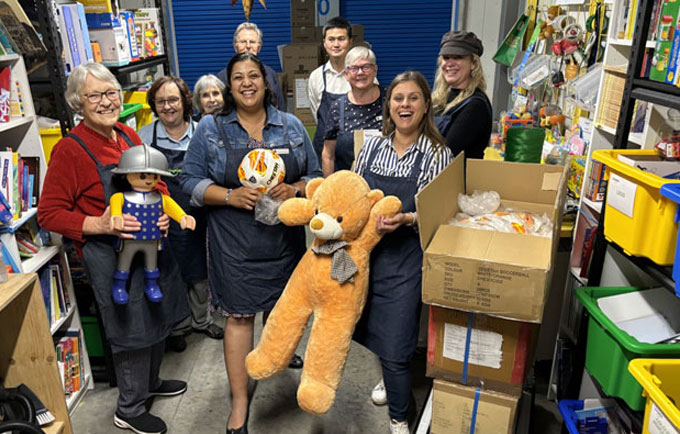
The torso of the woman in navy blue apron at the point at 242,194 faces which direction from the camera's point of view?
toward the camera

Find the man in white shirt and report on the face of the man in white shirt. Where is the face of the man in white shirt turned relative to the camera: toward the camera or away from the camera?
toward the camera

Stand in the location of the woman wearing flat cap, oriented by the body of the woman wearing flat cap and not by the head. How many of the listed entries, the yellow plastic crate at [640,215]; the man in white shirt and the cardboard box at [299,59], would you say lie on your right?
2

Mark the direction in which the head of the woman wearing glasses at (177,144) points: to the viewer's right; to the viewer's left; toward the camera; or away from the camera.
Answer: toward the camera

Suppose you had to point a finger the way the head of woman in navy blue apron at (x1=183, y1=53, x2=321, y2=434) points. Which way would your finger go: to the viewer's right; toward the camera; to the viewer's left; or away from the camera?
toward the camera

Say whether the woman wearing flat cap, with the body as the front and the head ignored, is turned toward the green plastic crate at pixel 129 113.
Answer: no

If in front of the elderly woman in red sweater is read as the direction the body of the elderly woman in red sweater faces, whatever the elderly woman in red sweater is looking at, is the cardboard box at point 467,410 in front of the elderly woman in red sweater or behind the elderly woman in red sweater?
in front

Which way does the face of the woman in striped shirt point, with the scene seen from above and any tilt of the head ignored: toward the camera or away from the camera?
toward the camera

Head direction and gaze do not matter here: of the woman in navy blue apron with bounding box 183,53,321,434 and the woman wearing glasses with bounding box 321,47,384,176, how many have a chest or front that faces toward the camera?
2

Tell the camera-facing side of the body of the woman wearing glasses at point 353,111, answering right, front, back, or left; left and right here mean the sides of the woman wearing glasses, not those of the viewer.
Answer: front

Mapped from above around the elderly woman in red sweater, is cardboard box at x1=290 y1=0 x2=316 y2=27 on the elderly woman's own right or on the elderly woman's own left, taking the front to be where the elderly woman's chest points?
on the elderly woman's own left

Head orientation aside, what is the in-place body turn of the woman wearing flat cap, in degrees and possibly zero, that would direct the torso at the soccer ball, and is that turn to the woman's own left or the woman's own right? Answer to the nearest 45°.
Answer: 0° — they already face it

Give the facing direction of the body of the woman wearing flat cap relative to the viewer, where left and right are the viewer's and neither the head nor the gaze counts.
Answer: facing the viewer and to the left of the viewer

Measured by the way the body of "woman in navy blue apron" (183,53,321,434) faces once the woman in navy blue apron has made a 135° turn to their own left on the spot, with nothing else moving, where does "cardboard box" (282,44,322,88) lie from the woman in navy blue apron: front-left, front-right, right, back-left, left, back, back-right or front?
front-left
